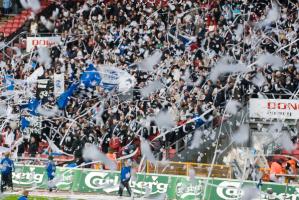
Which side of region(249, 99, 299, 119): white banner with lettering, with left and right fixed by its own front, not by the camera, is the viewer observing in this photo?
front

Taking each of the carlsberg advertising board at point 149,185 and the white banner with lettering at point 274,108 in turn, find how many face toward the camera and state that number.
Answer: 2

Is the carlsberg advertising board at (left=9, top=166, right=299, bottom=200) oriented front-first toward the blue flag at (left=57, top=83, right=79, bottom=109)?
no

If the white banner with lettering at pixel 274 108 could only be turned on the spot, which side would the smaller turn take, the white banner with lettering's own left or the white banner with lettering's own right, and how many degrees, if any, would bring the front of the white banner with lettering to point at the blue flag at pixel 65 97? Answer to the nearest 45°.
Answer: approximately 90° to the white banner with lettering's own right

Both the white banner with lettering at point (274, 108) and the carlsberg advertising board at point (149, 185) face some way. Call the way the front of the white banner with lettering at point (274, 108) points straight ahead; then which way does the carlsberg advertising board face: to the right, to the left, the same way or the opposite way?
the same way

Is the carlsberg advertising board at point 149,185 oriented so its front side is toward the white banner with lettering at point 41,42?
no

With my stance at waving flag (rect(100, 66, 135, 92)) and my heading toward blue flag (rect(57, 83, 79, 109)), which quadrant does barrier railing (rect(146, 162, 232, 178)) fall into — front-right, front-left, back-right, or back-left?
back-left
